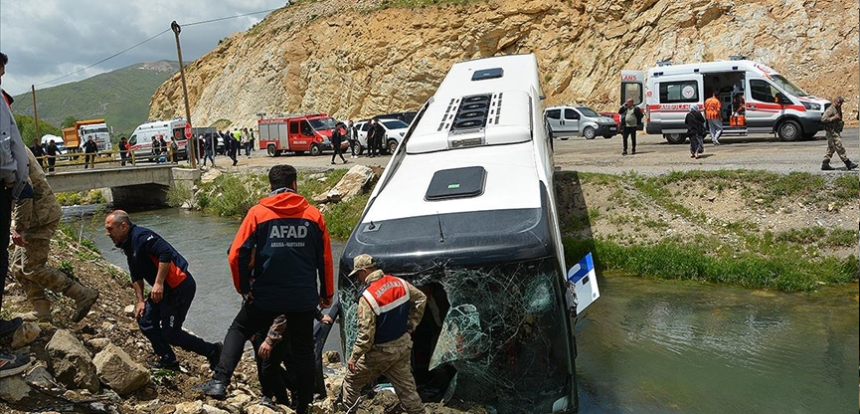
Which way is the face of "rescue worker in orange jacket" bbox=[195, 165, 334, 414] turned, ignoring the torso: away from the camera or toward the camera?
away from the camera

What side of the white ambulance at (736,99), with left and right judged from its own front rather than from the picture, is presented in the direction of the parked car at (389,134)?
back

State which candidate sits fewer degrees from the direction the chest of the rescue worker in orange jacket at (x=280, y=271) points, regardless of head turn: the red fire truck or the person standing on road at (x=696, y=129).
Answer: the red fire truck

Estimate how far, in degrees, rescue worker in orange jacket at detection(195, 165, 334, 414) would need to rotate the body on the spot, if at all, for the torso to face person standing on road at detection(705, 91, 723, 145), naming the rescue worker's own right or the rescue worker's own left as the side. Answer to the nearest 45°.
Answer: approximately 45° to the rescue worker's own right

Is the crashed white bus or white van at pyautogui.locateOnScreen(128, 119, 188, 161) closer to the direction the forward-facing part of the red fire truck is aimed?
the crashed white bus

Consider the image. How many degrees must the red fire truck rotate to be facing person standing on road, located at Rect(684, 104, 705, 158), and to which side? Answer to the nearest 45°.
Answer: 0° — it already faces them

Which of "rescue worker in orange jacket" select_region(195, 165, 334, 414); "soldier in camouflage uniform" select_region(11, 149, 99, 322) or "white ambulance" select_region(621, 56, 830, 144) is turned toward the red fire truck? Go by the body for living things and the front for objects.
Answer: the rescue worker in orange jacket

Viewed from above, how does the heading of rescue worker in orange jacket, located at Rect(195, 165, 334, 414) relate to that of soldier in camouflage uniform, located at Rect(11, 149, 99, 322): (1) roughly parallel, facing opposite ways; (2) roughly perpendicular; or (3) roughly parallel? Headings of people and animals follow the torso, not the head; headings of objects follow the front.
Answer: roughly perpendicular

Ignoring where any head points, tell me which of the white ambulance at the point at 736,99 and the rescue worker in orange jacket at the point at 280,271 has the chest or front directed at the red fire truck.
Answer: the rescue worker in orange jacket

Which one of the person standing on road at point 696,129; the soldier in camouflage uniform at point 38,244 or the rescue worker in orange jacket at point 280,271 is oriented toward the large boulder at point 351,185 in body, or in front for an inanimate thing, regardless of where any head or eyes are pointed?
the rescue worker in orange jacket

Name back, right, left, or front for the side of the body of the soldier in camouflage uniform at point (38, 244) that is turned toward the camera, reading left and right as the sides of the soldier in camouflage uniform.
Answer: left
